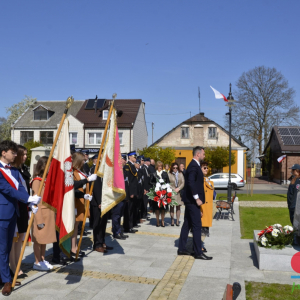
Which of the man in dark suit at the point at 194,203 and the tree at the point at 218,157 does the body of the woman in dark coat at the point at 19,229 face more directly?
the man in dark suit

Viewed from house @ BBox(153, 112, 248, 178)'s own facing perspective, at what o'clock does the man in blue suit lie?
The man in blue suit is roughly at 12 o'clock from the house.

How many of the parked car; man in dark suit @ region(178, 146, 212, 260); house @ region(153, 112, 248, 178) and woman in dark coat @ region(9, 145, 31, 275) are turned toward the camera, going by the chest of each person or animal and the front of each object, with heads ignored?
1

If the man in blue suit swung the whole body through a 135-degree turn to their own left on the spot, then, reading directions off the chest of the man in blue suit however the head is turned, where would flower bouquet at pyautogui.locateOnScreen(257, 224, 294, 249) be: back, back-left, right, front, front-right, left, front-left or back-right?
right

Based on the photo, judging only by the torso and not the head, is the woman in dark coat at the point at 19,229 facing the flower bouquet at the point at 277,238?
yes

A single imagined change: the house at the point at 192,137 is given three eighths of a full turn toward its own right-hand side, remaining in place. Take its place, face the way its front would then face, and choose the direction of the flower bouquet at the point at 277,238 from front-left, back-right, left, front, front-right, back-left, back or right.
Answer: back-left

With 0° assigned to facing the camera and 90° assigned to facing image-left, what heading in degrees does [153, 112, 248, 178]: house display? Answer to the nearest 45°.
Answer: approximately 0°

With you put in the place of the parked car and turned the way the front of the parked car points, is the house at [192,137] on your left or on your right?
on your right

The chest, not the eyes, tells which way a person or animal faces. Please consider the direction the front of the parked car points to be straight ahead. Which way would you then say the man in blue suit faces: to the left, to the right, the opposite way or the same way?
the opposite way

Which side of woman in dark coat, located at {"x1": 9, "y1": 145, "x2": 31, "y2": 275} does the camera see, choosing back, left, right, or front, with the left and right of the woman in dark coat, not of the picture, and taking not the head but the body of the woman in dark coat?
right

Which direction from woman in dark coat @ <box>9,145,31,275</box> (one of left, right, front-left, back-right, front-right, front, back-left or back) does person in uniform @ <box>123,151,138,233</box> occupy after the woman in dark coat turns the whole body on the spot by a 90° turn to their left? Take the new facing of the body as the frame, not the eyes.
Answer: front-right

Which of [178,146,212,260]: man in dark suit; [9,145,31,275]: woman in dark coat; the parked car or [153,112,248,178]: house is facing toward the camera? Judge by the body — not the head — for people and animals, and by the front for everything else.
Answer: the house

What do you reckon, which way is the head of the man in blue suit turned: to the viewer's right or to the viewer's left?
to the viewer's right
